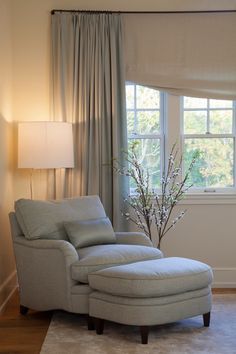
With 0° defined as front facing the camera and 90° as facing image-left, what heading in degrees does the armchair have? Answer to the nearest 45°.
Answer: approximately 315°

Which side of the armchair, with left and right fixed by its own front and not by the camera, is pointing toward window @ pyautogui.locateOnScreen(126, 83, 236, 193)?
left

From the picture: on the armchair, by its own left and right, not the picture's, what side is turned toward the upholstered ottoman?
front

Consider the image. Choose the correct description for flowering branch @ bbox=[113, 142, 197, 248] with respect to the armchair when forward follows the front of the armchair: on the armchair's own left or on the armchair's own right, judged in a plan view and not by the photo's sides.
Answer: on the armchair's own left
